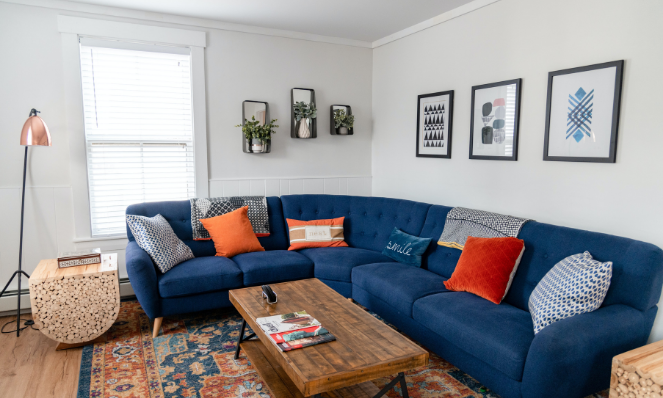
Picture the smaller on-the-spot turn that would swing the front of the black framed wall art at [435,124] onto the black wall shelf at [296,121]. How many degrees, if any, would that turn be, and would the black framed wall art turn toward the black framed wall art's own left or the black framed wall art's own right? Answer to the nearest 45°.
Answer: approximately 45° to the black framed wall art's own right

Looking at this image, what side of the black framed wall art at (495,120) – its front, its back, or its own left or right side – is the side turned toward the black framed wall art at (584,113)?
left

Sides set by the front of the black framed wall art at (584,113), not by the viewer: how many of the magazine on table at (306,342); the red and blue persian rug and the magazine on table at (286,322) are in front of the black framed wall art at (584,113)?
3

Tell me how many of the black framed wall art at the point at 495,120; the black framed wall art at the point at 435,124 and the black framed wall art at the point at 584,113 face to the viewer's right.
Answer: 0

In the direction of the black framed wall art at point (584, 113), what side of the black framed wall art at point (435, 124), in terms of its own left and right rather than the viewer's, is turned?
left

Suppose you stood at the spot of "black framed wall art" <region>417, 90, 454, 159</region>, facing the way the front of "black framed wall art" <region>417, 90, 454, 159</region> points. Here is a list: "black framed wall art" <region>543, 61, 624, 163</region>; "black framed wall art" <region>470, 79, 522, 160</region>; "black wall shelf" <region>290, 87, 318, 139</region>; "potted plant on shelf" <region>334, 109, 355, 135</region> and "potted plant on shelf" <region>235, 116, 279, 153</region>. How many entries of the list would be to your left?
2

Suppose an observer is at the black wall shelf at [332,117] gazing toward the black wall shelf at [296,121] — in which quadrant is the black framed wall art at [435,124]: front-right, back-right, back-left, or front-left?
back-left

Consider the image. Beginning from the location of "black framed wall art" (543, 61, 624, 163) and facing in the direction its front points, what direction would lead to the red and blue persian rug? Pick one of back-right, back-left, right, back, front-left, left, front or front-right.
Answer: front

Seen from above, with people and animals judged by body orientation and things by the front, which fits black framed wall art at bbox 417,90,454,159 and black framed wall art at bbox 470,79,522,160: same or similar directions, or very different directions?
same or similar directions

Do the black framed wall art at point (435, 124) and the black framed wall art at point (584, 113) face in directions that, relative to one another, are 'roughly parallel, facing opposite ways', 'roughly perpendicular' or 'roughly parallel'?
roughly parallel

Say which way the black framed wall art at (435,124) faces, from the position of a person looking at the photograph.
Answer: facing the viewer and to the left of the viewer

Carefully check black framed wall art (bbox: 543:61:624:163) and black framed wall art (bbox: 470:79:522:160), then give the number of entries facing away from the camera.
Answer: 0

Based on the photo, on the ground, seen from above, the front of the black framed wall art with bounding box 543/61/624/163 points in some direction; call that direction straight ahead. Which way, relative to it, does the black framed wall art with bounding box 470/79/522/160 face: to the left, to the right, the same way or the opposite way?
the same way

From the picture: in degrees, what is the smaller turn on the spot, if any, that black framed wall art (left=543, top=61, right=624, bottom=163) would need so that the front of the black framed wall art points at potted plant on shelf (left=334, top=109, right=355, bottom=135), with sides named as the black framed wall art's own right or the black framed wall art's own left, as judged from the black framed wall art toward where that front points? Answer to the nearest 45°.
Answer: approximately 45° to the black framed wall art's own right

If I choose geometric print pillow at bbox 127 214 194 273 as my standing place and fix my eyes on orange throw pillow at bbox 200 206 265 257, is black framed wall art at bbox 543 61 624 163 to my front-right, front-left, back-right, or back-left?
front-right

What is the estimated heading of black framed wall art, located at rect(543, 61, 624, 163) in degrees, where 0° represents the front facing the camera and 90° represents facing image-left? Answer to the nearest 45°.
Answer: approximately 45°

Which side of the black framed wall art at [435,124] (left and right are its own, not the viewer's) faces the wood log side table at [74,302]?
front

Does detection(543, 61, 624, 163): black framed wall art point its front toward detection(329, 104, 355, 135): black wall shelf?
no

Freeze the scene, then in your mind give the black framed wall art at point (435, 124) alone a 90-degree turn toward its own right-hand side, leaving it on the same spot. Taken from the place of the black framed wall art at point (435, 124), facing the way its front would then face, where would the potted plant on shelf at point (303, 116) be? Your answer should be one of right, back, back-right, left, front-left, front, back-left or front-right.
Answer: front-left
